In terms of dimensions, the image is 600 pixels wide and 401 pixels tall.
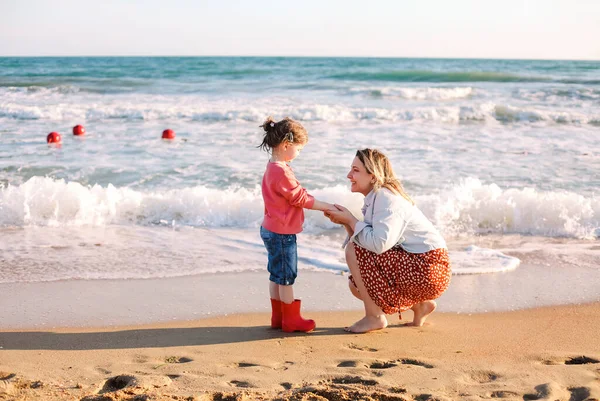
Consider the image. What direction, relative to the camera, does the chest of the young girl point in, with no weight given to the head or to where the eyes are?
to the viewer's right

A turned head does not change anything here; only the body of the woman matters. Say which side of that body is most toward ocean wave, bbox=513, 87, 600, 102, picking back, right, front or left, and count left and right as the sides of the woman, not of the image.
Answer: right

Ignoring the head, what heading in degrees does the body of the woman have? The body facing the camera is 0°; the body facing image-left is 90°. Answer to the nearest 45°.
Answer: approximately 90°

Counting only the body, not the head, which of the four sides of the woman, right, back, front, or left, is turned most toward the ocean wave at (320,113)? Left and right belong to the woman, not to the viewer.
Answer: right

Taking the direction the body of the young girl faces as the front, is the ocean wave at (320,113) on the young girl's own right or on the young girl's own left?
on the young girl's own left

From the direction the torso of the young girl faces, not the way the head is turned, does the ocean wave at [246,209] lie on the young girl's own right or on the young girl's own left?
on the young girl's own left

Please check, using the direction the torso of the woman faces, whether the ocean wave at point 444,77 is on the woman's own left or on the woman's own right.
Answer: on the woman's own right

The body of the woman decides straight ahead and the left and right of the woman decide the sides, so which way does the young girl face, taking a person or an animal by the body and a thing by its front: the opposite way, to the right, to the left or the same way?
the opposite way

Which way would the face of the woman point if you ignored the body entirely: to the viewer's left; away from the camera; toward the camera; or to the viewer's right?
to the viewer's left

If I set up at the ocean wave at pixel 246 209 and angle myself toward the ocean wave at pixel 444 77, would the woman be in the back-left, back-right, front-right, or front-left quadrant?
back-right

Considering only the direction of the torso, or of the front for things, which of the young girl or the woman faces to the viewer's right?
the young girl

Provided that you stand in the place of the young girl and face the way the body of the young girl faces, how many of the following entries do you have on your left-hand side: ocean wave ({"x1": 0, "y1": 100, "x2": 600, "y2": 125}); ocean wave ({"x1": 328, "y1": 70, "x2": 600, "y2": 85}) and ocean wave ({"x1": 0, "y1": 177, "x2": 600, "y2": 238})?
3

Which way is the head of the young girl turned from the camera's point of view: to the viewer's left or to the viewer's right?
to the viewer's right
